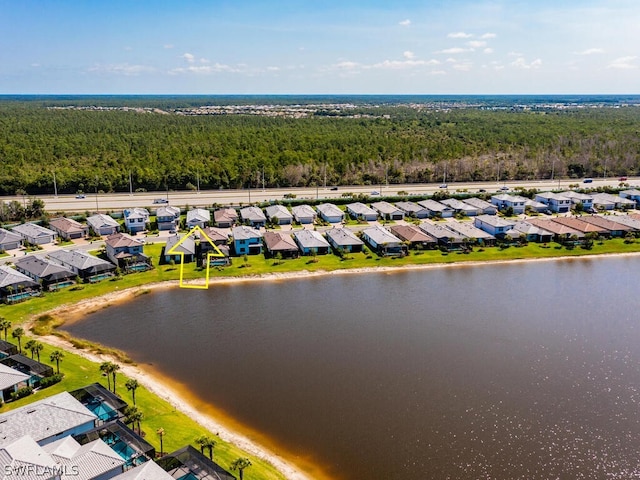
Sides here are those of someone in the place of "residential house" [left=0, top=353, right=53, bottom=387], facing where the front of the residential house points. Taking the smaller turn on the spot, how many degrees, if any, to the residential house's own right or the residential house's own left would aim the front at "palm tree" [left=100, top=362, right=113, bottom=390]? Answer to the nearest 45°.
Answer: approximately 90° to the residential house's own left

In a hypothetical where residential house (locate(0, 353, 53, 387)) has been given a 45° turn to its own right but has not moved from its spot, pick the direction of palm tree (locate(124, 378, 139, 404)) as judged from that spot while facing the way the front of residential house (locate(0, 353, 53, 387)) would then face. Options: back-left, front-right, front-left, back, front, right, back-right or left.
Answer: back-left

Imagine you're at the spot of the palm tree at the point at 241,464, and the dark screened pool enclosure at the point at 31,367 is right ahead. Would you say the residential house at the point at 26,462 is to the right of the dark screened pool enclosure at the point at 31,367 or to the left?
left

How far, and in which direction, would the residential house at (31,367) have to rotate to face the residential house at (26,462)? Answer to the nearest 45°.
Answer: approximately 45° to its left

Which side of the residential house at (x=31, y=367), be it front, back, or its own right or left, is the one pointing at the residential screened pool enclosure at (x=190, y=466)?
left

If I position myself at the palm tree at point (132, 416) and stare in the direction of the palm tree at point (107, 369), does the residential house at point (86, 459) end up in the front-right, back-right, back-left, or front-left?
back-left

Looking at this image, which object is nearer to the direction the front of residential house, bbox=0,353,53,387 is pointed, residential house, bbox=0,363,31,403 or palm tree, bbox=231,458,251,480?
the residential house

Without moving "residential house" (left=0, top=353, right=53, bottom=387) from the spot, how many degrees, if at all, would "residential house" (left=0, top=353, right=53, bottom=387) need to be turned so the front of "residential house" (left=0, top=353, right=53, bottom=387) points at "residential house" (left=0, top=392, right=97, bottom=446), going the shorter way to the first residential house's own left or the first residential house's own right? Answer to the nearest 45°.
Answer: approximately 45° to the first residential house's own left

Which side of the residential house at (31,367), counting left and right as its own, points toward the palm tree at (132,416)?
left

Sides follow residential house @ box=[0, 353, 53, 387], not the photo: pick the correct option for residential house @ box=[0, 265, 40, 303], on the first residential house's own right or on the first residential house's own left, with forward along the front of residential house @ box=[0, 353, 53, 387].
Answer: on the first residential house's own right
